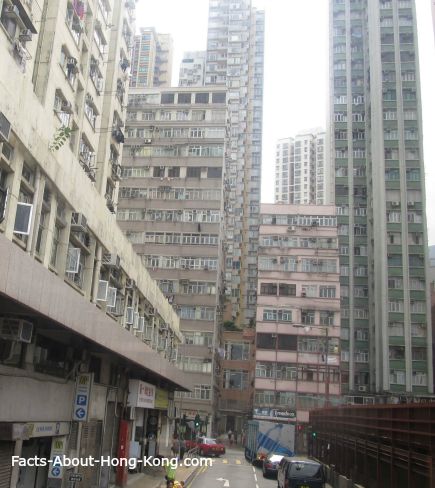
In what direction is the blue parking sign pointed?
toward the camera

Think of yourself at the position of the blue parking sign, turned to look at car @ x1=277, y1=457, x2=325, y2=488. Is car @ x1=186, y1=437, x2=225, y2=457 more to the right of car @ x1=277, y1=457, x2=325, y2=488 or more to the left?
left

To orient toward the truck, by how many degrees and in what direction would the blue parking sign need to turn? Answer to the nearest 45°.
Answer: approximately 135° to its left

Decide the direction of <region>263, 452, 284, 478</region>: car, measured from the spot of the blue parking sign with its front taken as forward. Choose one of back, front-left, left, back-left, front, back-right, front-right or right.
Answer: back-left
